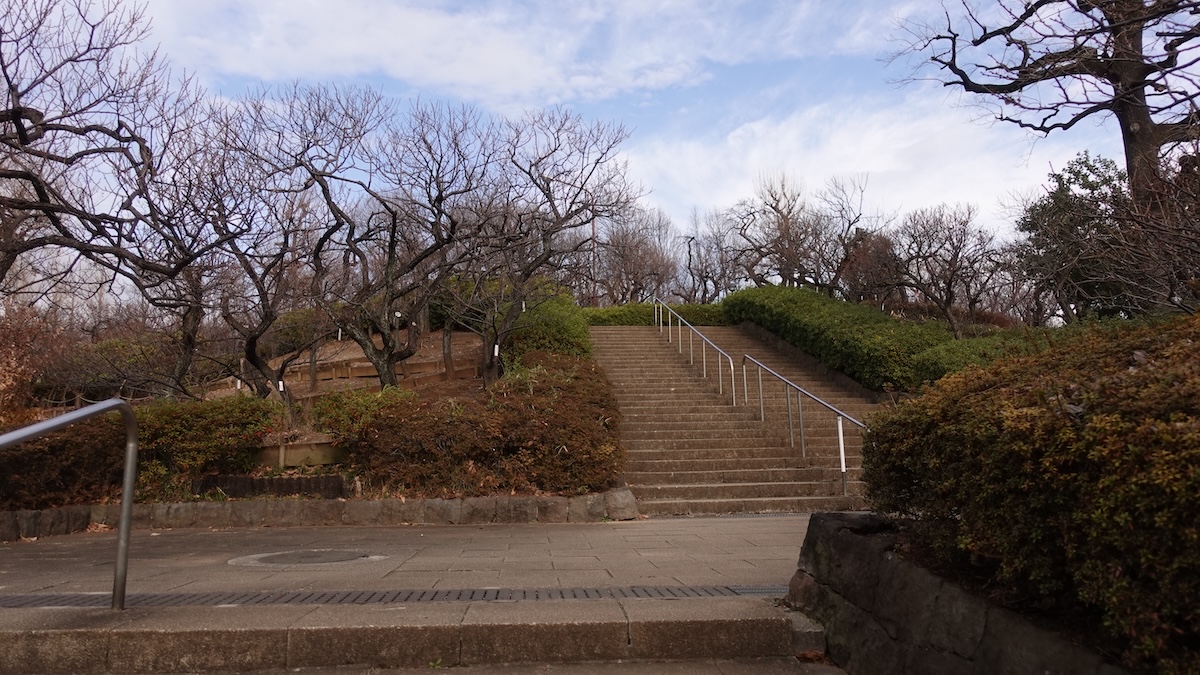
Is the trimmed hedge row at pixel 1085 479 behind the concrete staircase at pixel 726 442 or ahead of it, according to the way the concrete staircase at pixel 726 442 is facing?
ahead

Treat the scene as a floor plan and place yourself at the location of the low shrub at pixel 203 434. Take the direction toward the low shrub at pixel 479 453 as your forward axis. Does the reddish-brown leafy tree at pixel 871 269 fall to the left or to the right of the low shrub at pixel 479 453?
left

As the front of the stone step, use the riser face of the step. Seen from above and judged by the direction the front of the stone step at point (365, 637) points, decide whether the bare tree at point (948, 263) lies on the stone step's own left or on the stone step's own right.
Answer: on the stone step's own left

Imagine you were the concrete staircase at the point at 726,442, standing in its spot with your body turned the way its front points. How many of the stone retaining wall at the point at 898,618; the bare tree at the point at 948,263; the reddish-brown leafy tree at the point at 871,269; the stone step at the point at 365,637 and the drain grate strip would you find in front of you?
3

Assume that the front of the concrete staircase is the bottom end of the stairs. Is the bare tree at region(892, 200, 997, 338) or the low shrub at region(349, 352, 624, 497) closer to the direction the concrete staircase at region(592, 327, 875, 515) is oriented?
the low shrub

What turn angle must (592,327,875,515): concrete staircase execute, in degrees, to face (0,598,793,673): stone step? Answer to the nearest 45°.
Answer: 0° — it already faces it

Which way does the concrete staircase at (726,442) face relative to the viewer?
toward the camera

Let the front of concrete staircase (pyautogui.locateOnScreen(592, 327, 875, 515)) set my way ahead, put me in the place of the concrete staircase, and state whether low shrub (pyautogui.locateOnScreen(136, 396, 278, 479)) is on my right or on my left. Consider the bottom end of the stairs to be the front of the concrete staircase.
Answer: on my right

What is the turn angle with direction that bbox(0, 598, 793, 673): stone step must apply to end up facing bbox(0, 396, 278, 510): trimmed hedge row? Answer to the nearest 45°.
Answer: approximately 135° to its right

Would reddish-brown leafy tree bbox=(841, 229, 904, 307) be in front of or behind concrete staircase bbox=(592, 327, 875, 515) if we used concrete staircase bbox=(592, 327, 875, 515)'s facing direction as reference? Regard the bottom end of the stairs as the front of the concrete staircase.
behind

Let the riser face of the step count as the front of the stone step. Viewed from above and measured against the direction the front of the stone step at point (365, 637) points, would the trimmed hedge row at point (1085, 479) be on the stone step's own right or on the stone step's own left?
on the stone step's own left

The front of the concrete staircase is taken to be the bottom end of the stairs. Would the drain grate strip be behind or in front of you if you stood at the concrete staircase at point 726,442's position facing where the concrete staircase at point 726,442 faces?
in front

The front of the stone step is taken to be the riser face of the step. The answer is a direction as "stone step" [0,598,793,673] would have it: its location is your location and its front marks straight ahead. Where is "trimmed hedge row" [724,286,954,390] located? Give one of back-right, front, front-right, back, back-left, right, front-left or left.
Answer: back-left

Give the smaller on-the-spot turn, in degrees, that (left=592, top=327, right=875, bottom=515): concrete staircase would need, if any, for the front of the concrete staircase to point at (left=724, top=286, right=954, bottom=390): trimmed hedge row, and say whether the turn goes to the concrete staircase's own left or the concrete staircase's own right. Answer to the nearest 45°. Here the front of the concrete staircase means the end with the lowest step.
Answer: approximately 135° to the concrete staircase's own left

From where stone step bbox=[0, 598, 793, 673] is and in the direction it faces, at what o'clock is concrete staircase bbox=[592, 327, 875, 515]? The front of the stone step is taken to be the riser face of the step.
The concrete staircase is roughly at 7 o'clock from the stone step.

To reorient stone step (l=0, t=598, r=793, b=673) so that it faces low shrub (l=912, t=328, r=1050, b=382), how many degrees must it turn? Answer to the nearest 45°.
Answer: approximately 135° to its left

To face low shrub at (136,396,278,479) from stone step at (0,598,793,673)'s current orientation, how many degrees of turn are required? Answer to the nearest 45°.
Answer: approximately 180°

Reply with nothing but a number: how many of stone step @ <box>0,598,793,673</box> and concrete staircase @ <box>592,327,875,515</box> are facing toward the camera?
2

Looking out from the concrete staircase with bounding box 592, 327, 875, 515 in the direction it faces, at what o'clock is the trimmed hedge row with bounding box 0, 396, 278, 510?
The trimmed hedge row is roughly at 2 o'clock from the concrete staircase.
